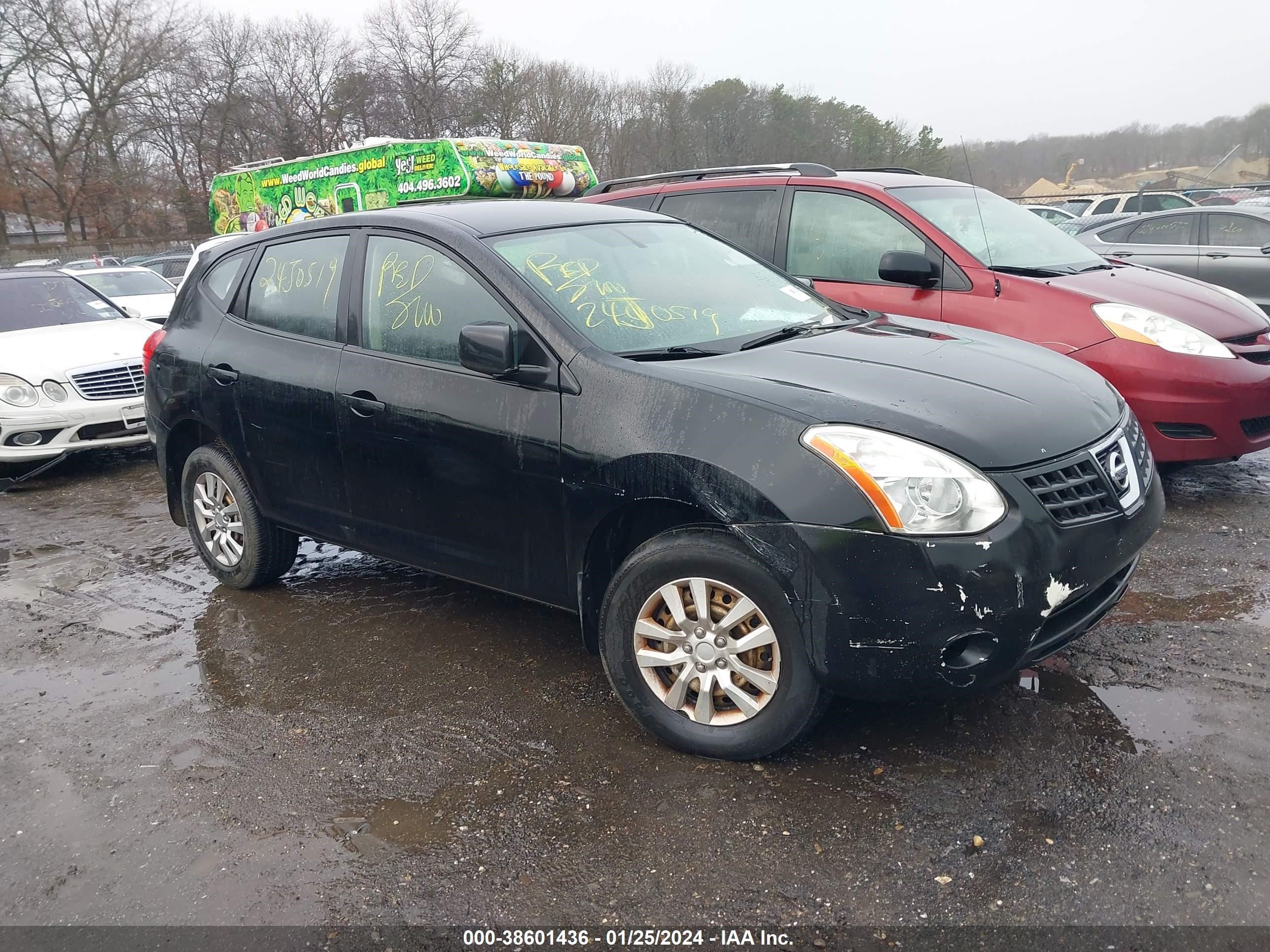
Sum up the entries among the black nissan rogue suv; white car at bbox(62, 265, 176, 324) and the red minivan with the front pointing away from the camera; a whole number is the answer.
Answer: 0

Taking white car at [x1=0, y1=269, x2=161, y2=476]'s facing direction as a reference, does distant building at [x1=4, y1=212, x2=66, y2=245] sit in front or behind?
behind

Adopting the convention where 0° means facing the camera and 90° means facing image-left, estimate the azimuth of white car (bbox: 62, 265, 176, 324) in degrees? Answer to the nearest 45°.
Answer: approximately 315°

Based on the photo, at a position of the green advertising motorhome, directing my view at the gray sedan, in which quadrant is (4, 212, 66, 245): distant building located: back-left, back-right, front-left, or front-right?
back-left

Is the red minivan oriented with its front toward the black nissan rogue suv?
no

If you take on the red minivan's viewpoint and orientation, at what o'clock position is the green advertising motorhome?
The green advertising motorhome is roughly at 6 o'clock from the red minivan.

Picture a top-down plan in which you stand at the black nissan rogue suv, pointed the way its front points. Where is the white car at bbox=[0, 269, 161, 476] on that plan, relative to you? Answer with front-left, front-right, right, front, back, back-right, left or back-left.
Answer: back

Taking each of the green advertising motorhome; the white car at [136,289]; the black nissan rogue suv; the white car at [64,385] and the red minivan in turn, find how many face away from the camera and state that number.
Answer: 0

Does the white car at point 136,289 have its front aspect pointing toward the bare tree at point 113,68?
no

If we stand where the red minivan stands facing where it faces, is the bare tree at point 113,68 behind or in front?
behind

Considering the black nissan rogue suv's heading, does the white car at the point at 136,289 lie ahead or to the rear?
to the rear

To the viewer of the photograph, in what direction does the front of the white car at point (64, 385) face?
facing the viewer and to the right of the viewer

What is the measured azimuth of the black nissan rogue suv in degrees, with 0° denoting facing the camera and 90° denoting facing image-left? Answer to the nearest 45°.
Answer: approximately 315°

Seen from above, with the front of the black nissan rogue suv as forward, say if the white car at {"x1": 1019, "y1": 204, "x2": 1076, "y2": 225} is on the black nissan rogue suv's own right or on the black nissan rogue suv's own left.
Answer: on the black nissan rogue suv's own left
